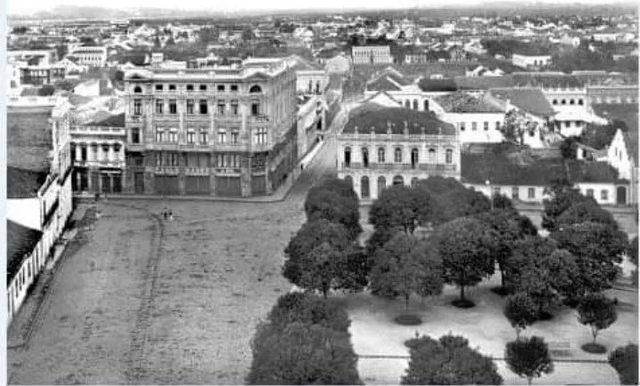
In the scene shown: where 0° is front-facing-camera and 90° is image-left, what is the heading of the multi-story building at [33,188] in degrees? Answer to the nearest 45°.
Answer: approximately 270°

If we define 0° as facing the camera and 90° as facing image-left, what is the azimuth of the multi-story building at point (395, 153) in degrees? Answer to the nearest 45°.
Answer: approximately 0°

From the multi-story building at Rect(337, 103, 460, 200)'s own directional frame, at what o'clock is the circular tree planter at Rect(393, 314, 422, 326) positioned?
The circular tree planter is roughly at 12 o'clock from the multi-story building.

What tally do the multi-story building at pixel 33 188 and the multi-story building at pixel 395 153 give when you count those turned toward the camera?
1

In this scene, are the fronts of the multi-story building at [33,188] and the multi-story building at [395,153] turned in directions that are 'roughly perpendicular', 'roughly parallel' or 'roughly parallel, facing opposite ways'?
roughly perpendicular

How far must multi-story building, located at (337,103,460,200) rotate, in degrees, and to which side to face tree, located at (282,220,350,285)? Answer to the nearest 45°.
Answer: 0° — it already faces it
